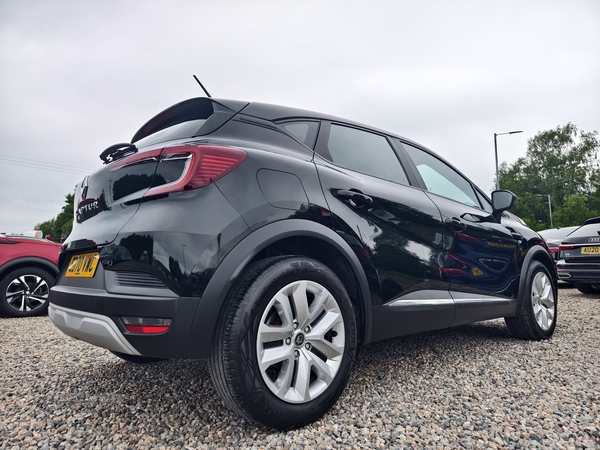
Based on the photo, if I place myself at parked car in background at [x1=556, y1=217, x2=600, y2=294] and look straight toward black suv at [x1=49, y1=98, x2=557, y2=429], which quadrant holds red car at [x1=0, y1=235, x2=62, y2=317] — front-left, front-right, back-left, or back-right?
front-right

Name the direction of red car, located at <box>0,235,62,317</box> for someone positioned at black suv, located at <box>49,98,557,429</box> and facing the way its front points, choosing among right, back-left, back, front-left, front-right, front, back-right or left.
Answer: left

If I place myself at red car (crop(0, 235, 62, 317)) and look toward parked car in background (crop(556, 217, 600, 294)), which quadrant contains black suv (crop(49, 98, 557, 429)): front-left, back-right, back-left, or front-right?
front-right

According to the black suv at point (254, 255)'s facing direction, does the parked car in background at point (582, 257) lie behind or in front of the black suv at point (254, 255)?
in front

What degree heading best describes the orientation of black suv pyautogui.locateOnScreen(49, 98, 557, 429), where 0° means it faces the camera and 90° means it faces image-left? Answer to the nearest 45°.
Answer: approximately 225°

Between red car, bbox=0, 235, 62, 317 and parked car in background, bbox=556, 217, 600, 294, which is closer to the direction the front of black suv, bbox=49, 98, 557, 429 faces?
the parked car in background
